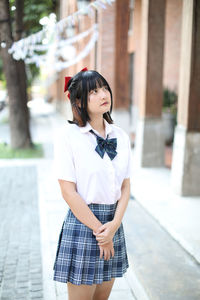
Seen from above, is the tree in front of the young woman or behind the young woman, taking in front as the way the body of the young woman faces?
behind

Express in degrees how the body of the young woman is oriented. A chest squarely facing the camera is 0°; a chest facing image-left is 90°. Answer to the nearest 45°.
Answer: approximately 315°
